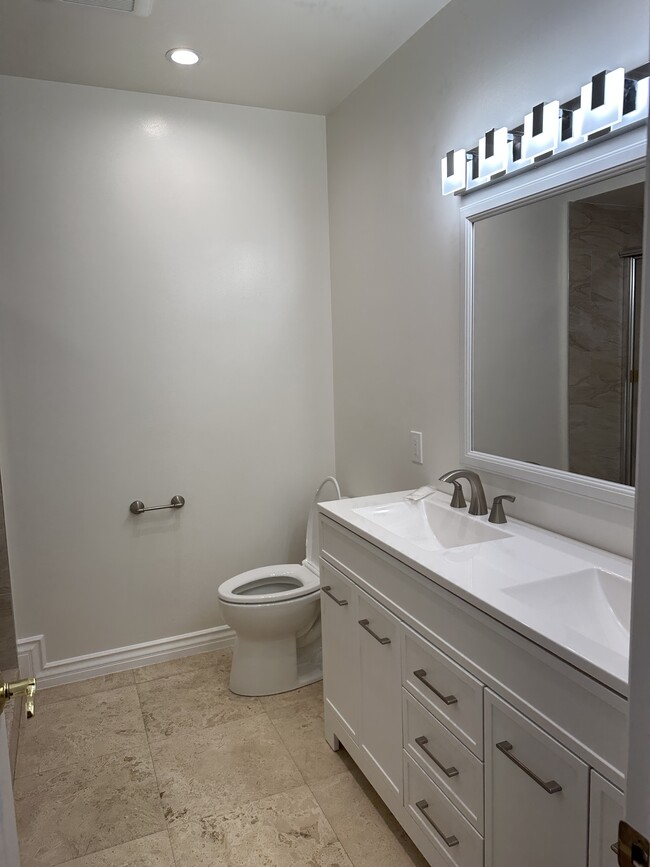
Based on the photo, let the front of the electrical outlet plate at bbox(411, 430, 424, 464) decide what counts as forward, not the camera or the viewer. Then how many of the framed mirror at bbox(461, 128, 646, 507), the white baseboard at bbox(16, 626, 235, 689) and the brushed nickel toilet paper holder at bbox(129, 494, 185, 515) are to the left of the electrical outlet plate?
1

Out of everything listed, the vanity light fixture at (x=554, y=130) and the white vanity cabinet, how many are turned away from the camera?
0

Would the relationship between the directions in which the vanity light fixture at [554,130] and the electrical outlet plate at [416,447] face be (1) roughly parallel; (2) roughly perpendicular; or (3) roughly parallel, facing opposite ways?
roughly parallel

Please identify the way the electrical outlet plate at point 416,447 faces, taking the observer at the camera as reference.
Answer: facing the viewer and to the left of the viewer

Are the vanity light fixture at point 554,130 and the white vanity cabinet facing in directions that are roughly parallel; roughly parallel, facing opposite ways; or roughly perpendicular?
roughly parallel

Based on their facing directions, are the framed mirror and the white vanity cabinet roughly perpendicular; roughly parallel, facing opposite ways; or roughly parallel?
roughly parallel

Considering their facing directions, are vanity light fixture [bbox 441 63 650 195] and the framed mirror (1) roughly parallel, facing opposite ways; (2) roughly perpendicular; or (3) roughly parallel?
roughly parallel

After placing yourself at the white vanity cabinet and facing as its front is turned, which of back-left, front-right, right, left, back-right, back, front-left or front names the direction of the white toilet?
right

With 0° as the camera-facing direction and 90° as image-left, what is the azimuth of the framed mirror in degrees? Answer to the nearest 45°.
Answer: approximately 45°

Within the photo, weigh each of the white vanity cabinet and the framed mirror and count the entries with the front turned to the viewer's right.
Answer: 0

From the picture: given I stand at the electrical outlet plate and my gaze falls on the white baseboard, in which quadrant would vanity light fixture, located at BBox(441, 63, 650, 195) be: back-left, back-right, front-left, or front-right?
back-left

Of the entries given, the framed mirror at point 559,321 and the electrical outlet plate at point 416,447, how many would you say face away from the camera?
0

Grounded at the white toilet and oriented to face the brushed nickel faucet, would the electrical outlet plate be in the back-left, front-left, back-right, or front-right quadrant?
front-left

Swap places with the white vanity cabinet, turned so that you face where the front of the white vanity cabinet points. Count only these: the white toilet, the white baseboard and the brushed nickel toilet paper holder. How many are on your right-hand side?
3

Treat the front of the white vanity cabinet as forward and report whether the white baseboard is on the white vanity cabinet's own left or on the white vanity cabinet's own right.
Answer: on the white vanity cabinet's own right
